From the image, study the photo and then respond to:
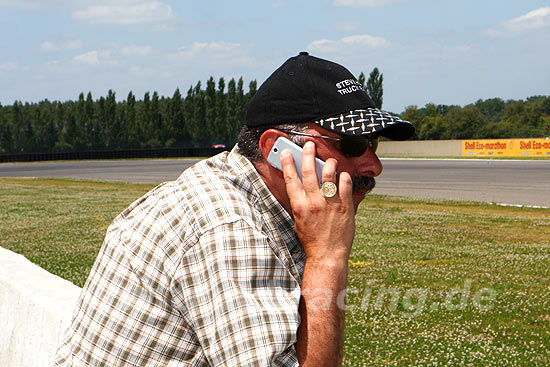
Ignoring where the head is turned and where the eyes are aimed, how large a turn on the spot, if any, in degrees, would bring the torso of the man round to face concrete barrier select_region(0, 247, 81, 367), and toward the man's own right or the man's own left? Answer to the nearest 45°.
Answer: approximately 135° to the man's own left

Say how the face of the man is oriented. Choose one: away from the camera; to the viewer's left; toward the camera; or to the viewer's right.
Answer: to the viewer's right

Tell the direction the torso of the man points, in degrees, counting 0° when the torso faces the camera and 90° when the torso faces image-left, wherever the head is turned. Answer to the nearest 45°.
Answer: approximately 270°
